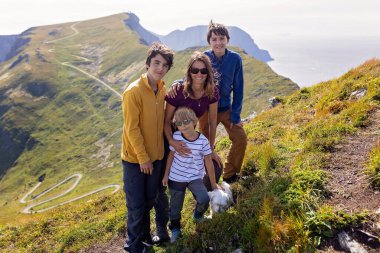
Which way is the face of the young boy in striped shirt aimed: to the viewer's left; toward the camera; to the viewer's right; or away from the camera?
toward the camera

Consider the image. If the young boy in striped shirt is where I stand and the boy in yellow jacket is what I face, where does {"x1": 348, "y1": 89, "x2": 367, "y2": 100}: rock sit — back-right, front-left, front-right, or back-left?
back-right

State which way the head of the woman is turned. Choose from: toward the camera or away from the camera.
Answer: toward the camera

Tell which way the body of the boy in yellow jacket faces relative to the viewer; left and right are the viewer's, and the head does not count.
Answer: facing the viewer and to the right of the viewer

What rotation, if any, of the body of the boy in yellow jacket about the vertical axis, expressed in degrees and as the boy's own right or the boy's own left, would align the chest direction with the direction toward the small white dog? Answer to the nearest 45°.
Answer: approximately 45° to the boy's own left

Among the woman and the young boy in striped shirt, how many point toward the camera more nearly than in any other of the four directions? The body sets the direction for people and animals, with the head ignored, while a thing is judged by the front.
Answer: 2

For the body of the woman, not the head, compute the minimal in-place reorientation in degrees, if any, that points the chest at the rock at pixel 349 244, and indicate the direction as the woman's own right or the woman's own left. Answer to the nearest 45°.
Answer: approximately 45° to the woman's own left

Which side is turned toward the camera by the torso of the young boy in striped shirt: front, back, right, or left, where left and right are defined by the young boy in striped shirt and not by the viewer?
front

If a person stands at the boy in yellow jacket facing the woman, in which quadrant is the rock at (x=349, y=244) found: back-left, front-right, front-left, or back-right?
front-right

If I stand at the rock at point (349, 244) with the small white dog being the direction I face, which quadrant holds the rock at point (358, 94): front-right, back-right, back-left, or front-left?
front-right

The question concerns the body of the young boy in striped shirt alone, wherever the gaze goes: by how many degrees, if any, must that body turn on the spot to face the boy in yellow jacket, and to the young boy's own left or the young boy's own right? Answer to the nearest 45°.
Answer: approximately 90° to the young boy's own right
